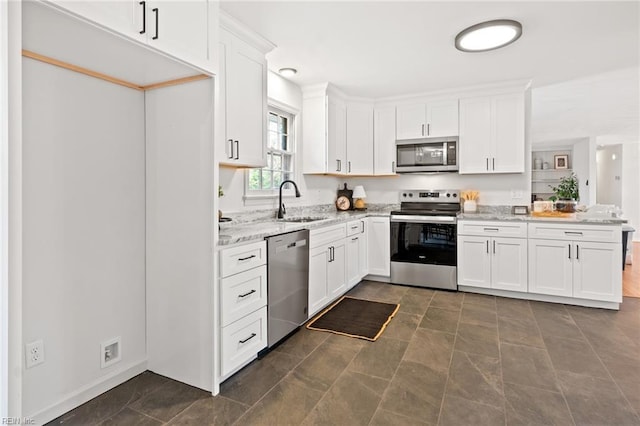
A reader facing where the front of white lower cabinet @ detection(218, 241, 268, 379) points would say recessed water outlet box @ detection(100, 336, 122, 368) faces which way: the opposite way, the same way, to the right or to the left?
the same way

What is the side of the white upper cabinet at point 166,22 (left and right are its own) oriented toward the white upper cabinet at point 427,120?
left

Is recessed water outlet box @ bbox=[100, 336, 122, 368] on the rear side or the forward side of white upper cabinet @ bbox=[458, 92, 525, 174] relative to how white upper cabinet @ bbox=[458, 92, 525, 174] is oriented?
on the forward side

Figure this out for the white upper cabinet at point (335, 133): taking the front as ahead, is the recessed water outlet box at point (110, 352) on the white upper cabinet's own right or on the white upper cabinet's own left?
on the white upper cabinet's own right

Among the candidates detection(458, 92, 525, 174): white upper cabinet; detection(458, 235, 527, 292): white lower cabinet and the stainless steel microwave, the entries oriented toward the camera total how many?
3

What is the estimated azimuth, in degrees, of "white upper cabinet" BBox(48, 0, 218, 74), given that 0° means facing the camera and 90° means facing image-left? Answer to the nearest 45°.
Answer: approximately 315°

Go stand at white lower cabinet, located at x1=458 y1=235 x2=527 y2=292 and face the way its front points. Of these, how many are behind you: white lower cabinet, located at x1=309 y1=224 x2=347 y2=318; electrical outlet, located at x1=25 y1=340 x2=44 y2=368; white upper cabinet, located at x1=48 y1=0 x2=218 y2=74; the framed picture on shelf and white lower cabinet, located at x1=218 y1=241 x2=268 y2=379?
1

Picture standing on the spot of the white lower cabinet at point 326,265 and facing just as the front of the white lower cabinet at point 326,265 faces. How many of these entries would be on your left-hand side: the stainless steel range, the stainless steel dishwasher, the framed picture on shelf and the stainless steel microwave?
3

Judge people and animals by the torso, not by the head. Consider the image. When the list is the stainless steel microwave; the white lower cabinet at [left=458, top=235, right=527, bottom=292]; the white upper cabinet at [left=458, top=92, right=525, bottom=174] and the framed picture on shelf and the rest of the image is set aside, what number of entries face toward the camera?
4

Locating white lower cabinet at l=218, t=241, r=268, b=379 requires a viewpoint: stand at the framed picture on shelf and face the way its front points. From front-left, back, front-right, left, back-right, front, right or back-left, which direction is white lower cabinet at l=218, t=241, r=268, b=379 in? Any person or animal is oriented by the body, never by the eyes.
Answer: front

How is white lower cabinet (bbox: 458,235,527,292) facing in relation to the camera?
toward the camera

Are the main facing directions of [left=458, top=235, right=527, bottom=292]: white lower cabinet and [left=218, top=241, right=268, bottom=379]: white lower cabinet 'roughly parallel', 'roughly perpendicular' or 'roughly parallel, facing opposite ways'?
roughly perpendicular

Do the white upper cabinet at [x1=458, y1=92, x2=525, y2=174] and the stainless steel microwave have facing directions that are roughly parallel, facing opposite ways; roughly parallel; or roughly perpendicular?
roughly parallel

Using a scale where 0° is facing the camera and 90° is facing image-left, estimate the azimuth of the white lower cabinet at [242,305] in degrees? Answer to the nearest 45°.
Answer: approximately 315°

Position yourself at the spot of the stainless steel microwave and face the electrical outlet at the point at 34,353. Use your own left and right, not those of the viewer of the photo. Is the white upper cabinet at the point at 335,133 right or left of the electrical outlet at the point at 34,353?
right

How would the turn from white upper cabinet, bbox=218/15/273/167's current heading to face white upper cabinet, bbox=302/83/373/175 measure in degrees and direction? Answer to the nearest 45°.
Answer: approximately 90° to its left

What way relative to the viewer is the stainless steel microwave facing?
toward the camera
